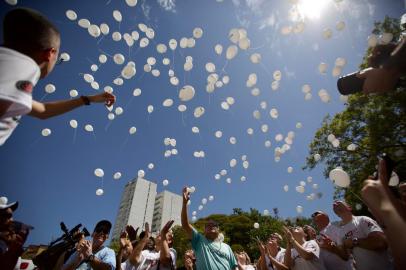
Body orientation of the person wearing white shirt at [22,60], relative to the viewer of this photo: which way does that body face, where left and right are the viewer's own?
facing away from the viewer and to the right of the viewer

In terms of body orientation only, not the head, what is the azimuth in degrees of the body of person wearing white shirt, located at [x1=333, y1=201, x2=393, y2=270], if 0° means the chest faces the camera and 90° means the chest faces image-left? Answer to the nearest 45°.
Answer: approximately 45°

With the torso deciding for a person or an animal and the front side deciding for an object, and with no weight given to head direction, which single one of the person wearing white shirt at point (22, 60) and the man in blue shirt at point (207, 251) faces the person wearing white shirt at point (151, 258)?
the person wearing white shirt at point (22, 60)

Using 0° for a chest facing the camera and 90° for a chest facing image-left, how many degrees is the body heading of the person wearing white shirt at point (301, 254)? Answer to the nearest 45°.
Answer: approximately 45°

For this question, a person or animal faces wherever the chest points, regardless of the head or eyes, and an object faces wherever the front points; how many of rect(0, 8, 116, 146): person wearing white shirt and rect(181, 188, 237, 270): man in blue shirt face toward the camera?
1

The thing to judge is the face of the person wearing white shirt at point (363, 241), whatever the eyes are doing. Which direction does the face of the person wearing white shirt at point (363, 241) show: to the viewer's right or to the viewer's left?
to the viewer's left

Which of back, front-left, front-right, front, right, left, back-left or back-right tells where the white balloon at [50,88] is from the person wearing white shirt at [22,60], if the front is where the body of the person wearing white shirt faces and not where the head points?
front-left

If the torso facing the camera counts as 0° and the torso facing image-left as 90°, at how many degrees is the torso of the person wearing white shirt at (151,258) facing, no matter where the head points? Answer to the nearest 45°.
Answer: approximately 45°
